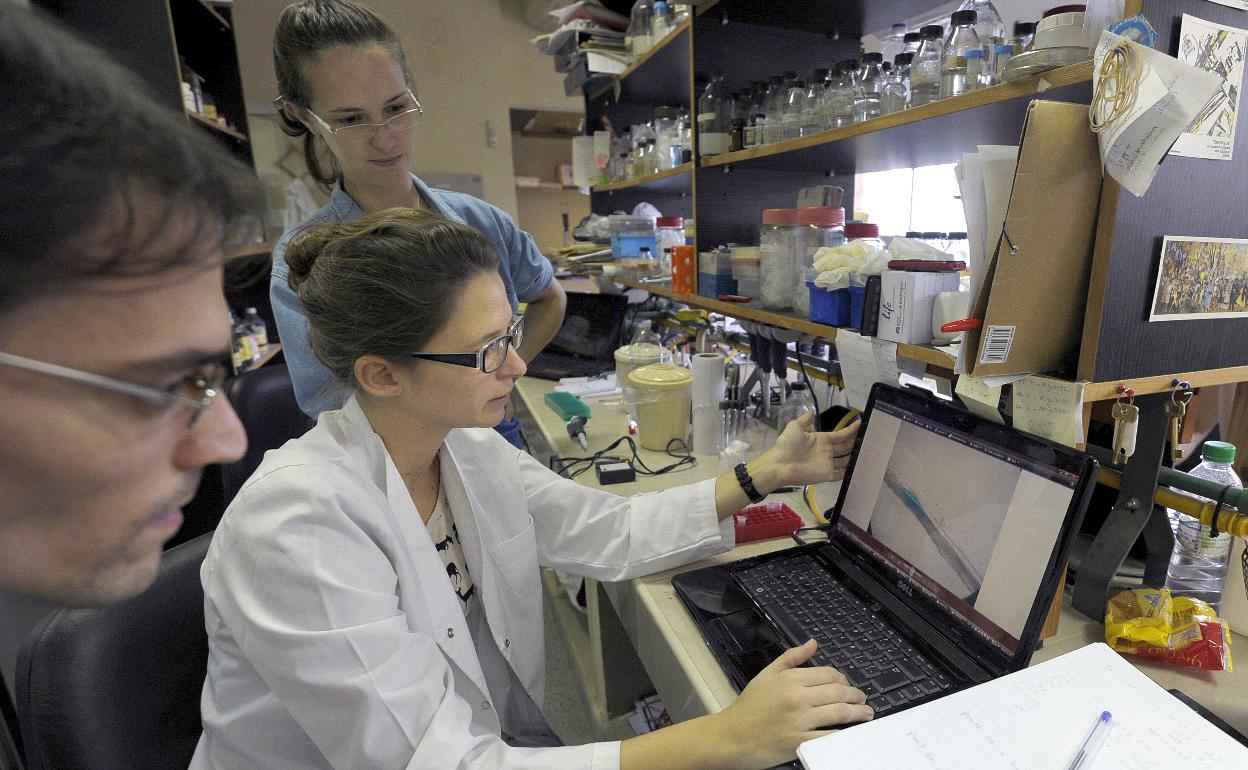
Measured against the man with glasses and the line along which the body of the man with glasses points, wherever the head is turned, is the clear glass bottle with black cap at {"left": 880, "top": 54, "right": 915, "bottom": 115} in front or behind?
in front

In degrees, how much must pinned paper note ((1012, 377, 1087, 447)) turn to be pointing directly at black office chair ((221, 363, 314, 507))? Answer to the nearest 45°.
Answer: approximately 45° to its right

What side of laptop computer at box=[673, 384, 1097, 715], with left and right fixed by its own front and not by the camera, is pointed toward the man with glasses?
front

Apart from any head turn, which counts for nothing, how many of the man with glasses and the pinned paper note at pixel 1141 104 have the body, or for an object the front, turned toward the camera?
1

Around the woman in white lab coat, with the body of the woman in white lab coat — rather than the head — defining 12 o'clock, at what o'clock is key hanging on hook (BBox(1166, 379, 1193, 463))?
The key hanging on hook is roughly at 11 o'clock from the woman in white lab coat.

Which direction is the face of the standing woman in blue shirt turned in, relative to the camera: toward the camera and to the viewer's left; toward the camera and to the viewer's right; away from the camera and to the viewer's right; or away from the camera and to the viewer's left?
toward the camera and to the viewer's right

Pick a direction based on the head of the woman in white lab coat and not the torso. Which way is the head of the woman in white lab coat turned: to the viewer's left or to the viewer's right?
to the viewer's right

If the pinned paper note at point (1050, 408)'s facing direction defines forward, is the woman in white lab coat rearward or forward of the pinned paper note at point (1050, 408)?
forward

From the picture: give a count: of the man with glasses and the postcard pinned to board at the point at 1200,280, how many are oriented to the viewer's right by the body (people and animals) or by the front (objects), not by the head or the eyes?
1

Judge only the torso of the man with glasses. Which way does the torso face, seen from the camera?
to the viewer's right

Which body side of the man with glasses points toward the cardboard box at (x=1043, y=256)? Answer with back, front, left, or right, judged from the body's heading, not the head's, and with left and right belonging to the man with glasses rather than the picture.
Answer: front

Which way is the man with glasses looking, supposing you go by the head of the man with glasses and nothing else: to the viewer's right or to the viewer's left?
to the viewer's right

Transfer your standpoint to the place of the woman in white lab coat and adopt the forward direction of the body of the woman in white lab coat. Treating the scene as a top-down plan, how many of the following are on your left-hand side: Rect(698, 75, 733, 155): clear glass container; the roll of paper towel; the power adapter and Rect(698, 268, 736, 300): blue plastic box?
4
